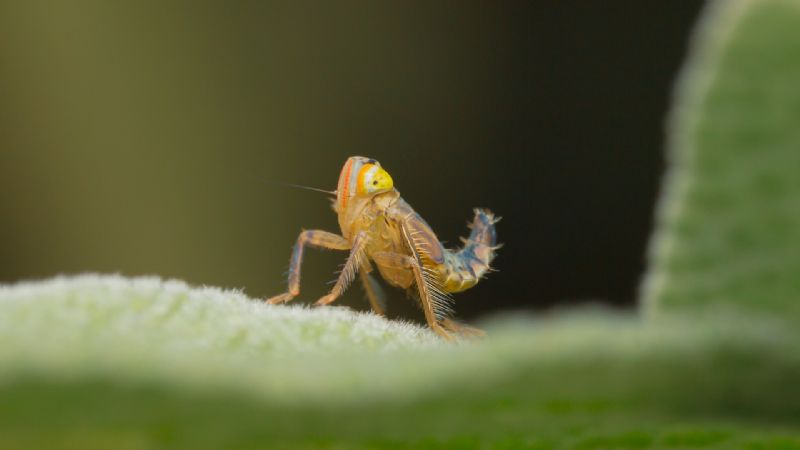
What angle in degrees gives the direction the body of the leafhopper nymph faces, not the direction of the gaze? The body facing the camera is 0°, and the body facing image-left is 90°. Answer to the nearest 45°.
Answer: approximately 90°
